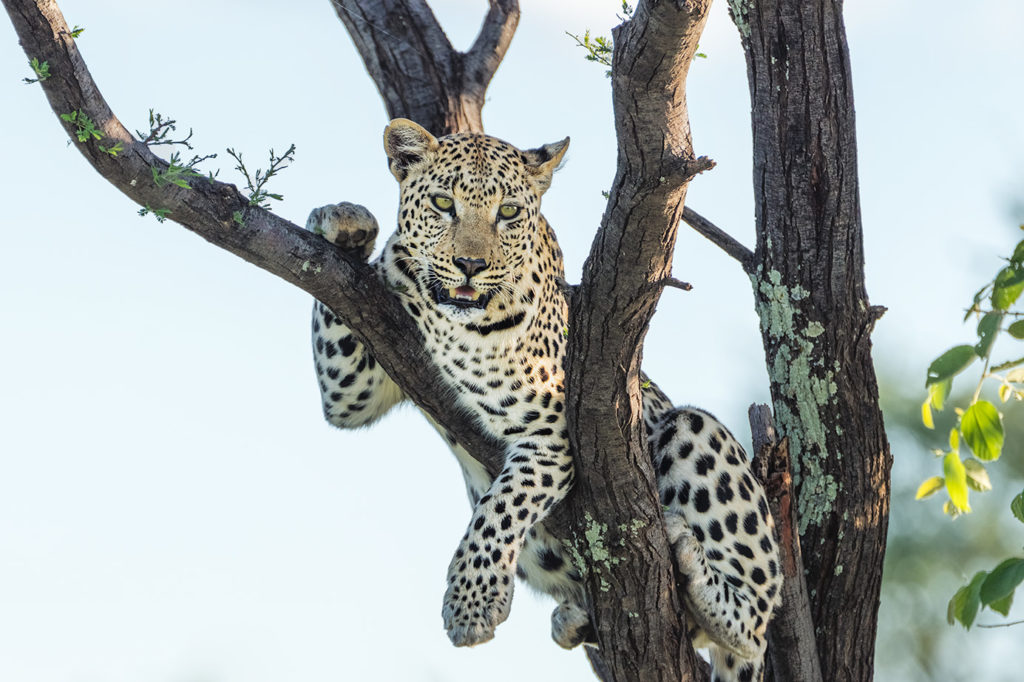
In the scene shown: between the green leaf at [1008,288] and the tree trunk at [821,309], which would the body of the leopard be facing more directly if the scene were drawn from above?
the green leaf

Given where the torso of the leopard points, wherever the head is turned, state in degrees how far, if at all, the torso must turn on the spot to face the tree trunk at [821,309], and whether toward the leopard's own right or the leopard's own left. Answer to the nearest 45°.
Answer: approximately 135° to the leopard's own left

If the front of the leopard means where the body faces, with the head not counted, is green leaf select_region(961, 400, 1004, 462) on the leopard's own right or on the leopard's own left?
on the leopard's own left

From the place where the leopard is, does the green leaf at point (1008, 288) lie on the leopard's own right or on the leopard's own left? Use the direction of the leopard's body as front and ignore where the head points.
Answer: on the leopard's own left

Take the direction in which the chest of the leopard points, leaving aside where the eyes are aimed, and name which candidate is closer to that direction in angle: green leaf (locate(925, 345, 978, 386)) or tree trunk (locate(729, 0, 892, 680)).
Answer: the green leaf
